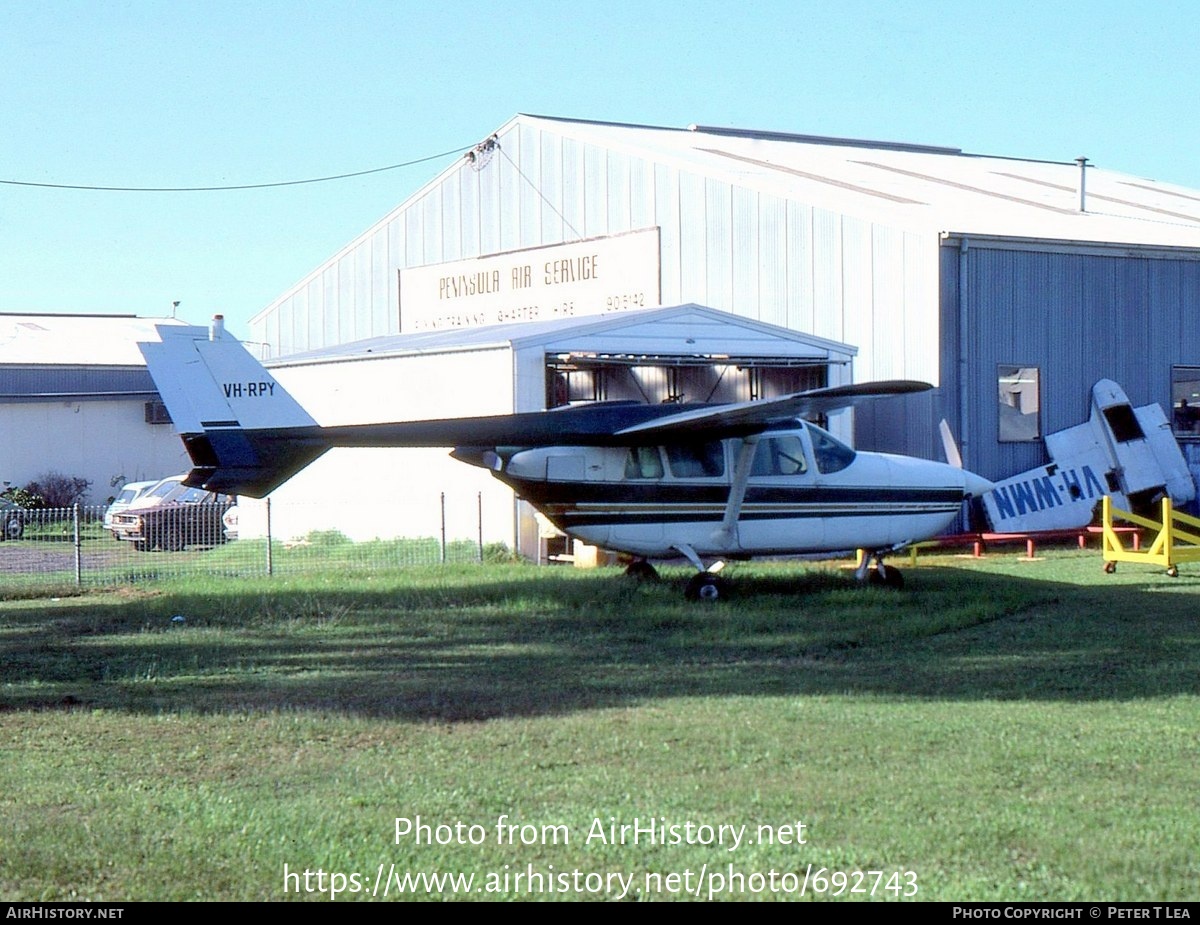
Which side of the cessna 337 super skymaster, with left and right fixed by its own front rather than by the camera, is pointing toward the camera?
right

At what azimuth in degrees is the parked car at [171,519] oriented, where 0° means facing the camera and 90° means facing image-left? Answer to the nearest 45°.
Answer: approximately 45°

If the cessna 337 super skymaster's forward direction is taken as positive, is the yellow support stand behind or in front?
in front

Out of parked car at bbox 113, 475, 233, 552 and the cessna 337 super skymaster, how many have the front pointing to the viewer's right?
1

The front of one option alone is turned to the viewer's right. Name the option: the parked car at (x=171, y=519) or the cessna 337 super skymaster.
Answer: the cessna 337 super skymaster

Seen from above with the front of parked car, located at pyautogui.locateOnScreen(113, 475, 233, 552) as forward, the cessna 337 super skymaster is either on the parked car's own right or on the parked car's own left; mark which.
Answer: on the parked car's own left

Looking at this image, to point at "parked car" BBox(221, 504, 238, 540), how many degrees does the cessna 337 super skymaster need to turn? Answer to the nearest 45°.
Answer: approximately 135° to its left
